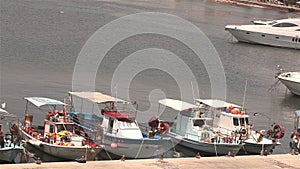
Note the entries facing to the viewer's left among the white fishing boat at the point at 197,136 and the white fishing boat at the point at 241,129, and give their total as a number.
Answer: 0

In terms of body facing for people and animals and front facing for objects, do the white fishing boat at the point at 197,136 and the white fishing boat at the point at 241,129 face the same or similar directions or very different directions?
same or similar directions

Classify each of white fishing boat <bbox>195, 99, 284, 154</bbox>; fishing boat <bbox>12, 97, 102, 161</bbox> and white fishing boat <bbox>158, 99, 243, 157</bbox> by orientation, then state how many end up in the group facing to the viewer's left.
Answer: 0

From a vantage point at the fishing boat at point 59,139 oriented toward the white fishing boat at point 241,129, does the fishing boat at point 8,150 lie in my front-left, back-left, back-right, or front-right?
back-right

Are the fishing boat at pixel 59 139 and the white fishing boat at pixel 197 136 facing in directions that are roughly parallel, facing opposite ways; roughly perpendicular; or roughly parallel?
roughly parallel
